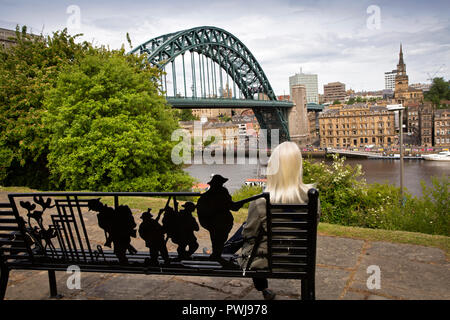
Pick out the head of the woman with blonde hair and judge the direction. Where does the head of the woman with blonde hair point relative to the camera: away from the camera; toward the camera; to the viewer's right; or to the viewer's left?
away from the camera

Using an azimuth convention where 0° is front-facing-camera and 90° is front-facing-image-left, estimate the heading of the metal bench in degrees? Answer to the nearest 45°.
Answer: approximately 180°

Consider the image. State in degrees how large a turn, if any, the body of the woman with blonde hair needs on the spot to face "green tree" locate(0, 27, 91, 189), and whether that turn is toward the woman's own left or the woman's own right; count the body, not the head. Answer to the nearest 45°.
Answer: approximately 45° to the woman's own left

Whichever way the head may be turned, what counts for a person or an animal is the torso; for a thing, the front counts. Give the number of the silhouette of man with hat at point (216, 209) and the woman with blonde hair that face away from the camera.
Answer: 1

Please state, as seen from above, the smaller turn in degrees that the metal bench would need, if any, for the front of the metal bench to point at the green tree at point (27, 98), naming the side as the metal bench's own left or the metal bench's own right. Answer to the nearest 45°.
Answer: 0° — it already faces it

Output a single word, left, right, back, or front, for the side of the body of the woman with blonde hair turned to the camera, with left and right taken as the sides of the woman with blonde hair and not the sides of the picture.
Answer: back

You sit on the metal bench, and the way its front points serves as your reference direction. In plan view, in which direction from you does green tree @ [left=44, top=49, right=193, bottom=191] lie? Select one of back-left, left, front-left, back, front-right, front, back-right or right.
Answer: front

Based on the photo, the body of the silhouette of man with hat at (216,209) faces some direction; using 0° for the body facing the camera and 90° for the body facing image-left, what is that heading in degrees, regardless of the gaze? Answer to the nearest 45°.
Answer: approximately 270°

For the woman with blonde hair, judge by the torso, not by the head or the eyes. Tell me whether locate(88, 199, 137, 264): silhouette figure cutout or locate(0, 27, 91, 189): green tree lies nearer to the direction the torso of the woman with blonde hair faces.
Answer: the green tree

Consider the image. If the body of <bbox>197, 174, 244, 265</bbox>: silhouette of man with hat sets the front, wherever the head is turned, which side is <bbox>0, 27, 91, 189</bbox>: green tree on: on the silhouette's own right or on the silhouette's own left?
on the silhouette's own left

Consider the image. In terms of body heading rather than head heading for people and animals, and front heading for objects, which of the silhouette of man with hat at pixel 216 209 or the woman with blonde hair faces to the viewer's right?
the silhouette of man with hat

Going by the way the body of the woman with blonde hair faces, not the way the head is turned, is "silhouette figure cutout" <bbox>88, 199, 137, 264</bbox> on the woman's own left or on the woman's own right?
on the woman's own left
